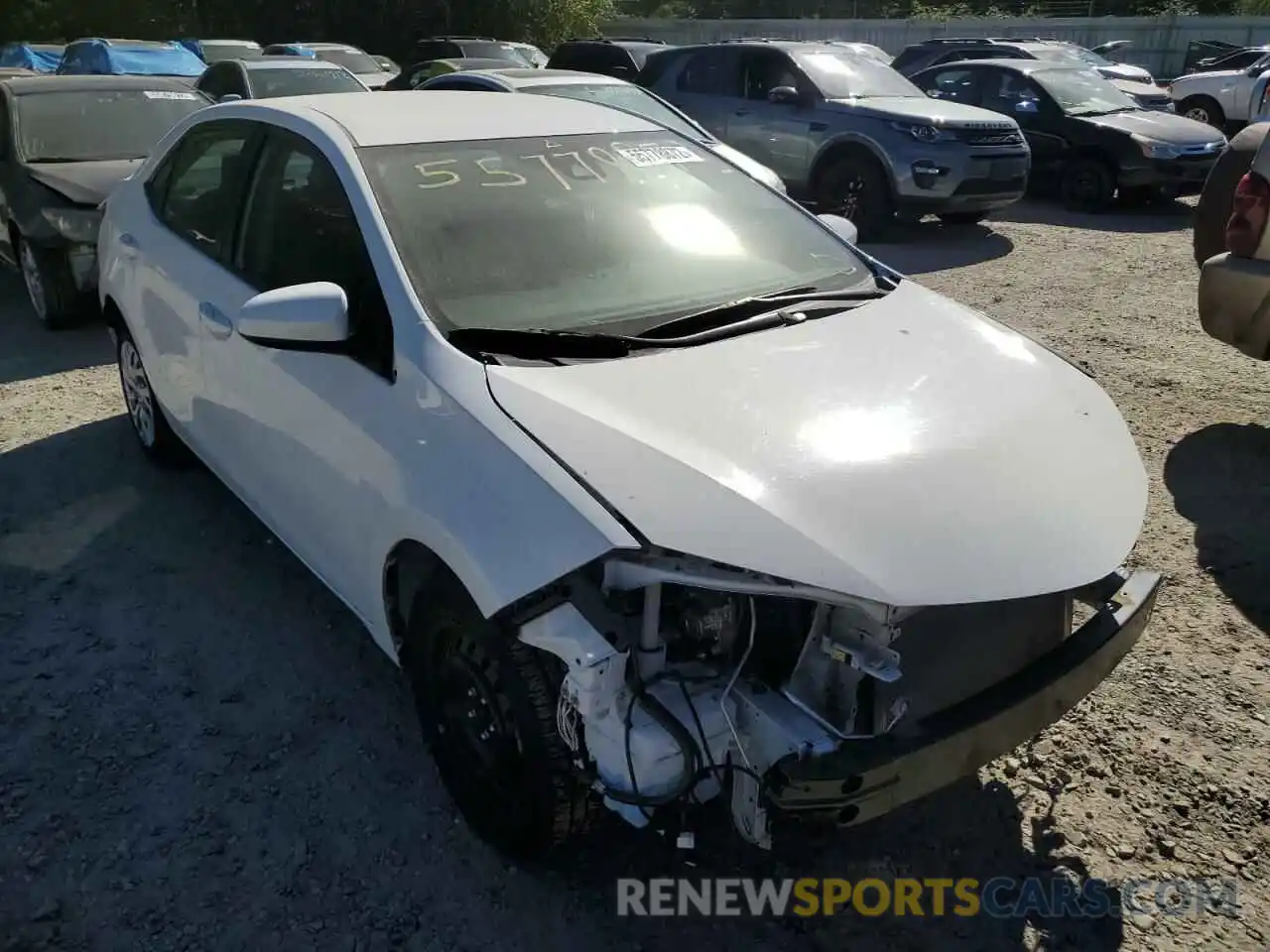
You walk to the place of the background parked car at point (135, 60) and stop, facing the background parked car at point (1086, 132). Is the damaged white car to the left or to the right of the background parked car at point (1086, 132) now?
right

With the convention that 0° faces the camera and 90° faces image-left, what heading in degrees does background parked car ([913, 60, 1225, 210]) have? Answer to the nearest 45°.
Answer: approximately 315°

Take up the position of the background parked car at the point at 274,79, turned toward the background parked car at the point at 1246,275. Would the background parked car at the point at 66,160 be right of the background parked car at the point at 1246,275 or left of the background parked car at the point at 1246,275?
right

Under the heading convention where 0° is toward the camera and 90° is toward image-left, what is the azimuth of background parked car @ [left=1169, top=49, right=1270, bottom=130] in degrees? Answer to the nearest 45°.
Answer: approximately 90°

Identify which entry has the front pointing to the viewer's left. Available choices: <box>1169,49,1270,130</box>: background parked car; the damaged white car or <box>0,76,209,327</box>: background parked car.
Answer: <box>1169,49,1270,130</box>: background parked car

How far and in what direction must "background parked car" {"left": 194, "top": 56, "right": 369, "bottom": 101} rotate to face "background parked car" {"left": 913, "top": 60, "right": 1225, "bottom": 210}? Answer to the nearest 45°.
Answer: approximately 45° to its left

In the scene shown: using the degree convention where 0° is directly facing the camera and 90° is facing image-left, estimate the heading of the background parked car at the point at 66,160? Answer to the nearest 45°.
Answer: approximately 315°

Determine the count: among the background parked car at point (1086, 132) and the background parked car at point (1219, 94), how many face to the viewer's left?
1
